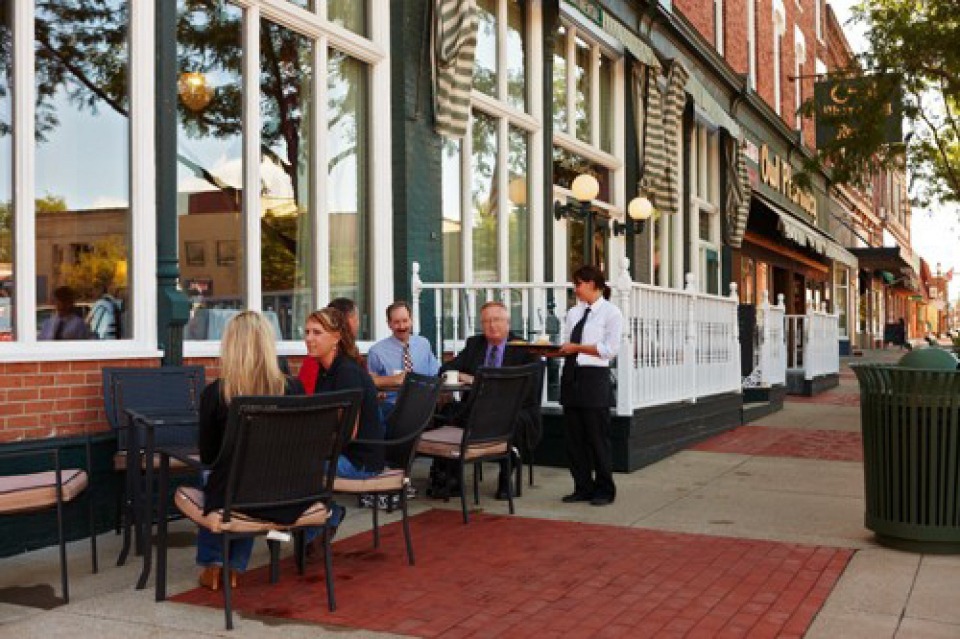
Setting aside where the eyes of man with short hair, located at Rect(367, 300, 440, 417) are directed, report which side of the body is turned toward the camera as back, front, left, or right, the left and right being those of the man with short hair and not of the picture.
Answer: front

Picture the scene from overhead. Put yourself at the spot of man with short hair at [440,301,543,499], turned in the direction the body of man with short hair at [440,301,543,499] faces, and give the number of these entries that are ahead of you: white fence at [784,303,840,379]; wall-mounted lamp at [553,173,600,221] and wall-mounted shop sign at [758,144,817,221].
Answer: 0

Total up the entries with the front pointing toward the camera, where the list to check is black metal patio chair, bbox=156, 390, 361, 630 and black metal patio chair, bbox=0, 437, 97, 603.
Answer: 0

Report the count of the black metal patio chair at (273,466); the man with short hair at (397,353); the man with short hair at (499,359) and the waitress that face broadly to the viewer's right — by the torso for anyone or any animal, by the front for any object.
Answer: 0

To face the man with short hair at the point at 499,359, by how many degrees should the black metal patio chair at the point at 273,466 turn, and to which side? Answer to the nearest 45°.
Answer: approximately 90° to its right

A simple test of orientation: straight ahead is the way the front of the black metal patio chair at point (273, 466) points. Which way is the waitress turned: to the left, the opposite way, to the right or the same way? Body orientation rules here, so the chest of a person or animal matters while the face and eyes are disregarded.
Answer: to the left

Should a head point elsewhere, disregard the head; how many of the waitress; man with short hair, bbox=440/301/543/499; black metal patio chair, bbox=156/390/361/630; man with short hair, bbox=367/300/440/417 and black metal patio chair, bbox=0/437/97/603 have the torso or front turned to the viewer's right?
1

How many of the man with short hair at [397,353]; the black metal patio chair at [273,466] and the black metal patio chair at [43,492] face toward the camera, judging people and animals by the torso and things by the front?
1

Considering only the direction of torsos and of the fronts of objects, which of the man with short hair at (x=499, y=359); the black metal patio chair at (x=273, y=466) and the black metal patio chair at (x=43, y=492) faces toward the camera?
the man with short hair

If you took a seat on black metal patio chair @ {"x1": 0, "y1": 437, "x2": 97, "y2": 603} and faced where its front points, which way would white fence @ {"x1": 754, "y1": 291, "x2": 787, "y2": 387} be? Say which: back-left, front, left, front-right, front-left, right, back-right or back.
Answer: front-left

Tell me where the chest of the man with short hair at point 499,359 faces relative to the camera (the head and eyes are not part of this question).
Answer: toward the camera

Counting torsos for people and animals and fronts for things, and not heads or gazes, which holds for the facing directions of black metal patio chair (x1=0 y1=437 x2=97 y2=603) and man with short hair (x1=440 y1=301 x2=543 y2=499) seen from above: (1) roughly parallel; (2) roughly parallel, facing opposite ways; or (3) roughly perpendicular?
roughly perpendicular

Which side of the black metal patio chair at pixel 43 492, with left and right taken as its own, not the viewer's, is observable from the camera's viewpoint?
right

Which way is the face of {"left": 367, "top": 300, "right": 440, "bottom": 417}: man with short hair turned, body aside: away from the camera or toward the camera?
toward the camera

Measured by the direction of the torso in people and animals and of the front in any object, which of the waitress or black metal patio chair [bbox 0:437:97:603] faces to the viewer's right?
the black metal patio chair

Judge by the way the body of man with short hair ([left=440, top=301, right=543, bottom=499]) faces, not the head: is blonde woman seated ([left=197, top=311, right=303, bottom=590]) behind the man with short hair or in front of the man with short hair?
in front

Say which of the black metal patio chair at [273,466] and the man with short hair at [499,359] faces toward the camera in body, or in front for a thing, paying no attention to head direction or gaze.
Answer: the man with short hair

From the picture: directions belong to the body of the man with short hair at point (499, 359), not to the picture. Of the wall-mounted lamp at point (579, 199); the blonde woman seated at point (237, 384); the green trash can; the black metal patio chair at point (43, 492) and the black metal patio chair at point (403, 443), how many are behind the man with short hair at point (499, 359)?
1
